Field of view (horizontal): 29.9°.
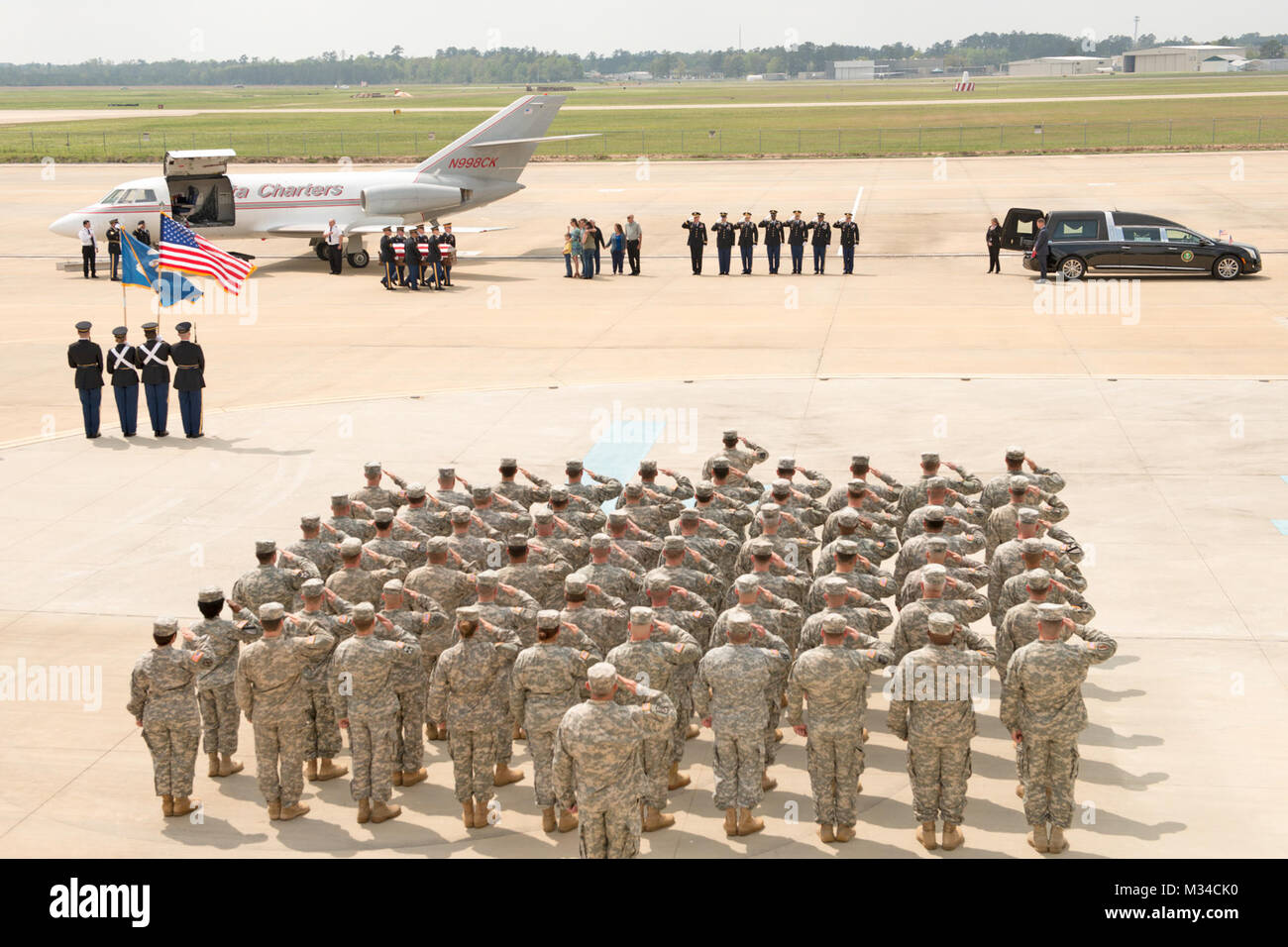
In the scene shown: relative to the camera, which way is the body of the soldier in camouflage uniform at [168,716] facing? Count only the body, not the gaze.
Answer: away from the camera

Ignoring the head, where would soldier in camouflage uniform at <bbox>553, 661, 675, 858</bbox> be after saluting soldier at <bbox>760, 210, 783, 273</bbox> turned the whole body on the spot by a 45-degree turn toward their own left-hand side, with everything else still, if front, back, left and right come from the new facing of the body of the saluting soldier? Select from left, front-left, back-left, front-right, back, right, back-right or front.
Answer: front-right

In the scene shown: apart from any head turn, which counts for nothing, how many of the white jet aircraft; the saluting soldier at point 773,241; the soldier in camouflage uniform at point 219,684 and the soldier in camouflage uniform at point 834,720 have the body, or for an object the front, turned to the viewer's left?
1

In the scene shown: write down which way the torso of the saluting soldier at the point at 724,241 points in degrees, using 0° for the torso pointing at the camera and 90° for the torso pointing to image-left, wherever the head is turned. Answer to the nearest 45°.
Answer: approximately 0°

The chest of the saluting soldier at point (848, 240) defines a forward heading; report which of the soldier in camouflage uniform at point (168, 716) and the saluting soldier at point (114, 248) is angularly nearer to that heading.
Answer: the soldier in camouflage uniform

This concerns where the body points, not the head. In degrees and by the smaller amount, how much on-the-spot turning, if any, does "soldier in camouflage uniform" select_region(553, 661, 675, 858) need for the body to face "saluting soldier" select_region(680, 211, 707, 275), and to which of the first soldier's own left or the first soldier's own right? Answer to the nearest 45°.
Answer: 0° — they already face them

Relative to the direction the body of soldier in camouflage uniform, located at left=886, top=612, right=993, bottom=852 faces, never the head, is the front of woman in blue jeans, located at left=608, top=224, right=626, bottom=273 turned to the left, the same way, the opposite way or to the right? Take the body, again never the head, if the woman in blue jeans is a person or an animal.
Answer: the opposite way

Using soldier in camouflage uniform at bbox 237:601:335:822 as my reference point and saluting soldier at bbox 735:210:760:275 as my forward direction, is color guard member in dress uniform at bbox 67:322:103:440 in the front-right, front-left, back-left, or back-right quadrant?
front-left

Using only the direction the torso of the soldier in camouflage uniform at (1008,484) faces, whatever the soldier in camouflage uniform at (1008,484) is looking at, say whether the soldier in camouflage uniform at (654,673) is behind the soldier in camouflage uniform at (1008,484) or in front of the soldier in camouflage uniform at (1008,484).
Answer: behind

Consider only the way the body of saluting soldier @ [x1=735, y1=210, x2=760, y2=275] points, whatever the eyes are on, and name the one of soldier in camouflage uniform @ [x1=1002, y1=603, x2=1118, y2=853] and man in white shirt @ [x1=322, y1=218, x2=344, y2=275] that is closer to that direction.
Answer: the soldier in camouflage uniform

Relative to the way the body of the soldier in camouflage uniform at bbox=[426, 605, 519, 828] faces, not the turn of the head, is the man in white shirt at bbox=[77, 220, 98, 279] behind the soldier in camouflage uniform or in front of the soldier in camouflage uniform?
in front

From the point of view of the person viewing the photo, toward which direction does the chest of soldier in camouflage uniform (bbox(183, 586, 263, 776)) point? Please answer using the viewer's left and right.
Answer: facing away from the viewer

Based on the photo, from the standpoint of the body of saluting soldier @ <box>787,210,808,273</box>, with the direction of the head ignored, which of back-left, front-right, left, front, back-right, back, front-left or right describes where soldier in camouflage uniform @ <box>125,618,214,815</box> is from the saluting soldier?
front

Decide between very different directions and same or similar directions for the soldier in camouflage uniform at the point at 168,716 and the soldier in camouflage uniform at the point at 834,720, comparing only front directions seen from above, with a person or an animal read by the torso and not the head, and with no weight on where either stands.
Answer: same or similar directions

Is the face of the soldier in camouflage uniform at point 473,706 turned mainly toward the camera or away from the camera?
away from the camera

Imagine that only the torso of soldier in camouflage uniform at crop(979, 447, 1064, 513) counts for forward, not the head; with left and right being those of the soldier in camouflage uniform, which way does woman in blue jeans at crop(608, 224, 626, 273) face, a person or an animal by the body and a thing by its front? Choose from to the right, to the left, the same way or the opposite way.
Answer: the opposite way

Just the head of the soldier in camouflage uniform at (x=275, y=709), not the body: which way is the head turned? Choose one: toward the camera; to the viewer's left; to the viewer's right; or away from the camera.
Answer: away from the camera

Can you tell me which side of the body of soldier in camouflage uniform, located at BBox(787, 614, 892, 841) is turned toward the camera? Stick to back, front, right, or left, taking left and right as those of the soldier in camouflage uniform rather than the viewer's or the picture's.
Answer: back

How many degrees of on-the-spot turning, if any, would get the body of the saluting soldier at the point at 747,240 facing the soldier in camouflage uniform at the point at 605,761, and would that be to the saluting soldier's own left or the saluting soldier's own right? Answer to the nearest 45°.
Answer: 0° — they already face them

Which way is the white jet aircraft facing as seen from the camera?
to the viewer's left
